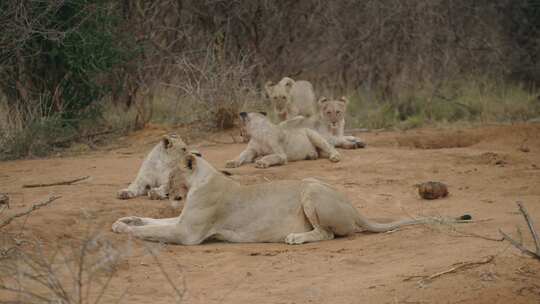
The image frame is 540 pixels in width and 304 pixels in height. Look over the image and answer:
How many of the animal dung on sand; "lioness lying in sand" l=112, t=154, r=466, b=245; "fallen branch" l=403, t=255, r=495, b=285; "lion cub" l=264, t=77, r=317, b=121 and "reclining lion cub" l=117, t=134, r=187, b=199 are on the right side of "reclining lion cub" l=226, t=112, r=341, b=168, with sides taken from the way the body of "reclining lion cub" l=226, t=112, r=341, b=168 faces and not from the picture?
1

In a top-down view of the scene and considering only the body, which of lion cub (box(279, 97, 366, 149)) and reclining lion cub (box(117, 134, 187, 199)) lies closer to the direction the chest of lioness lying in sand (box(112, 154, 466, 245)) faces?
the reclining lion cub

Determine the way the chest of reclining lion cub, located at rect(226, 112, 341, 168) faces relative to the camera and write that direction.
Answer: to the viewer's left

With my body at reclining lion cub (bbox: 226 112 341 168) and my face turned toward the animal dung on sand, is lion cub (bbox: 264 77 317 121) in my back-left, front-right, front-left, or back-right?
back-left

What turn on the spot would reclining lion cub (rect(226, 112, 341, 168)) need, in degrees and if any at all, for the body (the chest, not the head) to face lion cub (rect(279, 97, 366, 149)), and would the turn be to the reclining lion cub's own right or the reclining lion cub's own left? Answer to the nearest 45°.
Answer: approximately 135° to the reclining lion cub's own right

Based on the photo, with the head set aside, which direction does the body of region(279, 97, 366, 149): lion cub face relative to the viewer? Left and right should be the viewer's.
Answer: facing the viewer and to the right of the viewer

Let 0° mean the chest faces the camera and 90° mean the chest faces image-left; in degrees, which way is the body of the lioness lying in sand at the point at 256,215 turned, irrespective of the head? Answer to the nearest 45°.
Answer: approximately 90°

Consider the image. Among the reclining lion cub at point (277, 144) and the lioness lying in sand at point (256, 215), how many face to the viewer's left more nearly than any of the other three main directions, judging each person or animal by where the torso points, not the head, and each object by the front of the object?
2

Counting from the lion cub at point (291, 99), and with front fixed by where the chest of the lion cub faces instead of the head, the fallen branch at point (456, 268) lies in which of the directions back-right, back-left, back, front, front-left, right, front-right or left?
front-left

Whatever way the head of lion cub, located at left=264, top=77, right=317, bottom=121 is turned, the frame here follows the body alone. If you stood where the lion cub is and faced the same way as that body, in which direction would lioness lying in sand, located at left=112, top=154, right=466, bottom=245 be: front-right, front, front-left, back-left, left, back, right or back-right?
front-left
